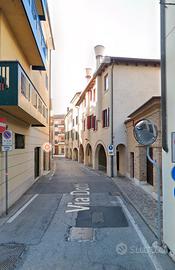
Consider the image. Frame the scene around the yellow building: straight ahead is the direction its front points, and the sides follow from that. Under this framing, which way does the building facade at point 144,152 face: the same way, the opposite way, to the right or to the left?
the opposite way

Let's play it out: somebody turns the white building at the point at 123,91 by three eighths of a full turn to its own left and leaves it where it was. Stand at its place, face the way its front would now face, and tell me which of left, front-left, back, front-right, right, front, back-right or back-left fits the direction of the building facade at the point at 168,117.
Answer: front-right

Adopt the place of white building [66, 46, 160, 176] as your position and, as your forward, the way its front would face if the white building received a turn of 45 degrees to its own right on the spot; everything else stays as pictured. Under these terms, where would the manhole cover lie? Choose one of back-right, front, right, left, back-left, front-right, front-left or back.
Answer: back-left

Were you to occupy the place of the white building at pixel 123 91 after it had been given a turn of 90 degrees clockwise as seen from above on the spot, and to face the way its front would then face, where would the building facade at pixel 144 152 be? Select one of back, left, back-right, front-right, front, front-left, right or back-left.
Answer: back

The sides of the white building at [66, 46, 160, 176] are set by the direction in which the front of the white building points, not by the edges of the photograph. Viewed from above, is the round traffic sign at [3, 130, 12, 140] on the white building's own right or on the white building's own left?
on the white building's own left

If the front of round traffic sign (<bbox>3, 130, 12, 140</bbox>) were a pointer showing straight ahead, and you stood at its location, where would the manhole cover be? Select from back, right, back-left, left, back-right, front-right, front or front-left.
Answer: front-left

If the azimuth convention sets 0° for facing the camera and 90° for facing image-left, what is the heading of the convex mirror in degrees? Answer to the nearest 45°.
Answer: approximately 0°

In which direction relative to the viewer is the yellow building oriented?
to the viewer's right

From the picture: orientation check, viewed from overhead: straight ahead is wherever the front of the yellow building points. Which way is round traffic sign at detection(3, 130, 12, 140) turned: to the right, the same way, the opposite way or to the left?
to the right

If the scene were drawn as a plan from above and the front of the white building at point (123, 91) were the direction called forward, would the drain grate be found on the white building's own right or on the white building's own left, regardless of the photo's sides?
on the white building's own left

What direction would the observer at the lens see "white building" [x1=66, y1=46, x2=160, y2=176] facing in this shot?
facing to the left of the viewer

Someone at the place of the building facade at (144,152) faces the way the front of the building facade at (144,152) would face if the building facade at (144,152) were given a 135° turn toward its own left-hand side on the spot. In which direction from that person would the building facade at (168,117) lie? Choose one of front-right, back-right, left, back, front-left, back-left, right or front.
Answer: front-right

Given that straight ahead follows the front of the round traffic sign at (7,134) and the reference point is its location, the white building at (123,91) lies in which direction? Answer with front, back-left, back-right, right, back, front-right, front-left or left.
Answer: back-left

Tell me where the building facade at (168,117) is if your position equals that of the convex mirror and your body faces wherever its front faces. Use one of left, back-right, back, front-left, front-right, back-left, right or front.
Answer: front-left

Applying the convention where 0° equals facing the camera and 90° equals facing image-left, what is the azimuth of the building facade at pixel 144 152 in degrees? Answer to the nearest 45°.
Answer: approximately 90°

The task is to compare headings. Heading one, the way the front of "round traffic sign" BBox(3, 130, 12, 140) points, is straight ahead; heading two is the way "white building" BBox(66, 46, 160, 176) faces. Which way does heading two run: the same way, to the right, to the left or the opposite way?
to the right
